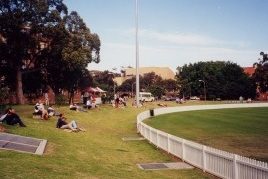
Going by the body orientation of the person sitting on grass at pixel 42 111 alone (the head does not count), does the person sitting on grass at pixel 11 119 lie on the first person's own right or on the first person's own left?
on the first person's own right

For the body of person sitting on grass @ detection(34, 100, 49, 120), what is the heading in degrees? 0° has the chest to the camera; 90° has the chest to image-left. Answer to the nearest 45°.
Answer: approximately 315°

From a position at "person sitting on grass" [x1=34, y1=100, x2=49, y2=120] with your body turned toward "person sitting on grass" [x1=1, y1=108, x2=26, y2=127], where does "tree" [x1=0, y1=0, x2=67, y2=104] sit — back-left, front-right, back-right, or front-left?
back-right

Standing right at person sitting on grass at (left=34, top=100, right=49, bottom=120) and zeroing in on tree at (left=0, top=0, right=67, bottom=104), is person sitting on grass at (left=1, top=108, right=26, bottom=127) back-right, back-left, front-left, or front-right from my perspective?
back-left

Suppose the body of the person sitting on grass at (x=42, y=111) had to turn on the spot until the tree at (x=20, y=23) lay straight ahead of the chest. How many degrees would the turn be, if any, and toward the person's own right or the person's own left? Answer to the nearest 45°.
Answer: approximately 135° to the person's own left
